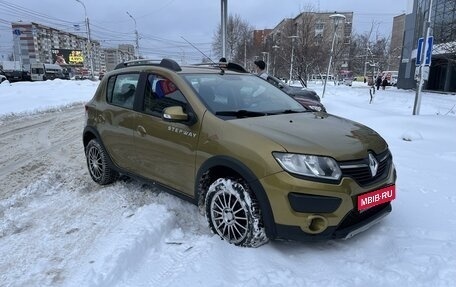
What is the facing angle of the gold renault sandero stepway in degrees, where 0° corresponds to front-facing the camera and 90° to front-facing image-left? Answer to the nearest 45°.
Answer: approximately 315°
